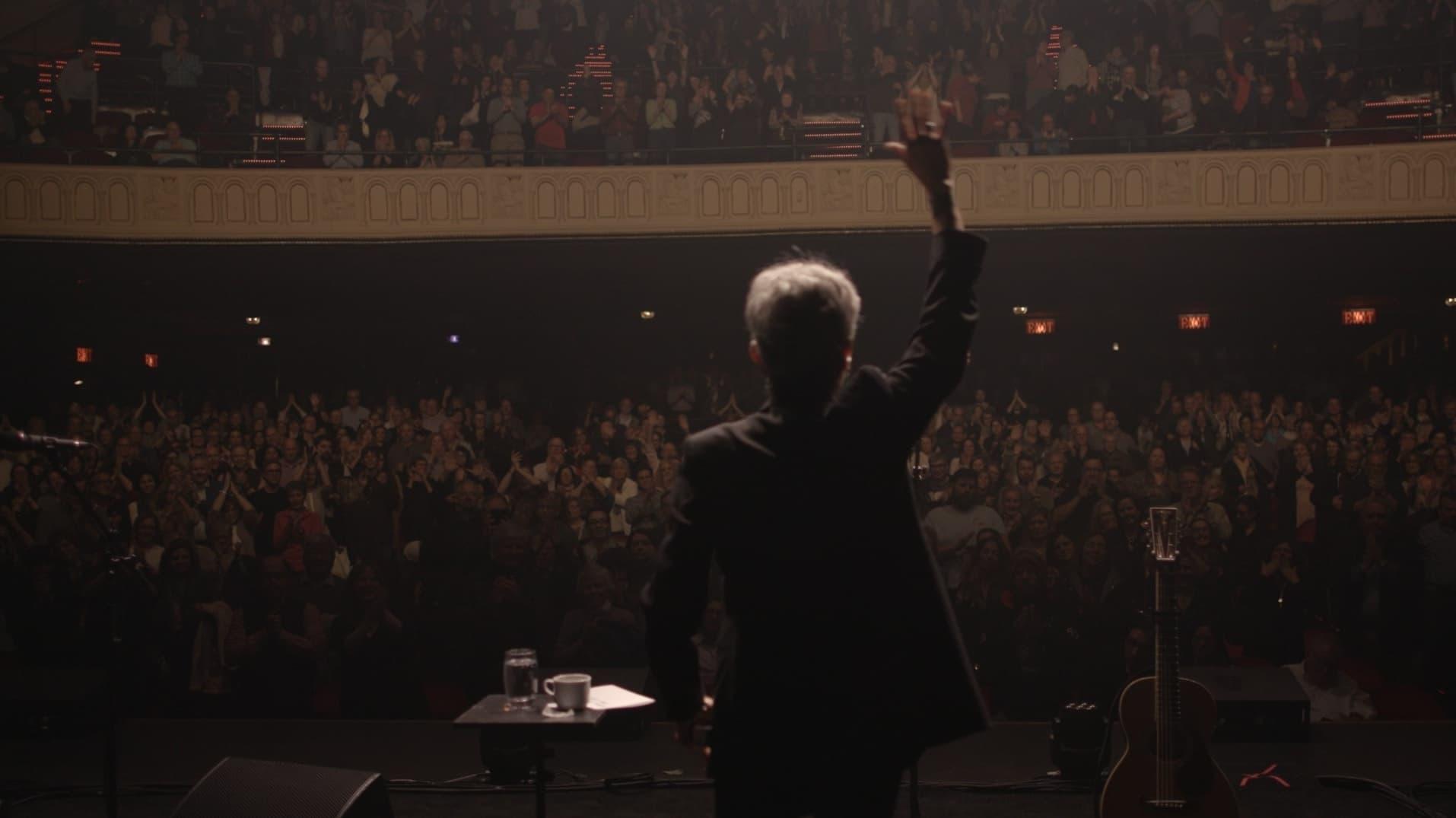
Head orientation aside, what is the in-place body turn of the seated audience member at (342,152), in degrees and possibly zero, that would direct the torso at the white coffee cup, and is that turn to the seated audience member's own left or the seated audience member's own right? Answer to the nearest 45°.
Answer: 0° — they already face it

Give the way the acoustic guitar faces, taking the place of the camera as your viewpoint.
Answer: facing the viewer

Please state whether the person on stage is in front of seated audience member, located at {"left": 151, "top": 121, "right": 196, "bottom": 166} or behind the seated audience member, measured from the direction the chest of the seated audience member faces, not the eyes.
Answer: in front

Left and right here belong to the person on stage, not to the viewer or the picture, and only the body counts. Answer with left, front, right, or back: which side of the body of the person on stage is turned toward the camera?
back

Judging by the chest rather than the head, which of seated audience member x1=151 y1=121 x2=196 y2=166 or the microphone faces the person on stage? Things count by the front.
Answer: the seated audience member

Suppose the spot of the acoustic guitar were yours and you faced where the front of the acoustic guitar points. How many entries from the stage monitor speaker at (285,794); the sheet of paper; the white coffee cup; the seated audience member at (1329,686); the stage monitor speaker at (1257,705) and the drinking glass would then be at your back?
2

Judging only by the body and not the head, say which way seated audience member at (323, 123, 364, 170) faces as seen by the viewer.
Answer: toward the camera

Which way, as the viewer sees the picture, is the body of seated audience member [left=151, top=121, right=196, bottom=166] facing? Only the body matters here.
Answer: toward the camera

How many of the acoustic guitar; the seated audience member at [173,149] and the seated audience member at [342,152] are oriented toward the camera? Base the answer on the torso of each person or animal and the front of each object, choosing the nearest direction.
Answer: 3

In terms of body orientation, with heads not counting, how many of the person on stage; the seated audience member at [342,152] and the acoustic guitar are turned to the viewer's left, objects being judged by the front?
0

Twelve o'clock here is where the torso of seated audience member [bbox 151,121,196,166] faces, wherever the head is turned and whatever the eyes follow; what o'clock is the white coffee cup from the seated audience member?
The white coffee cup is roughly at 12 o'clock from the seated audience member.

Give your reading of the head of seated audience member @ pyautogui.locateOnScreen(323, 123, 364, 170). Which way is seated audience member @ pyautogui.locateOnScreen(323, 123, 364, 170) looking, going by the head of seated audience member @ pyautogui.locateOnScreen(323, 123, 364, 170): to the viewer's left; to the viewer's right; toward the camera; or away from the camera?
toward the camera

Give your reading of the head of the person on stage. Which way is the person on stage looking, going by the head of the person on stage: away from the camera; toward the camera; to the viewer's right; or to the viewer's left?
away from the camera
